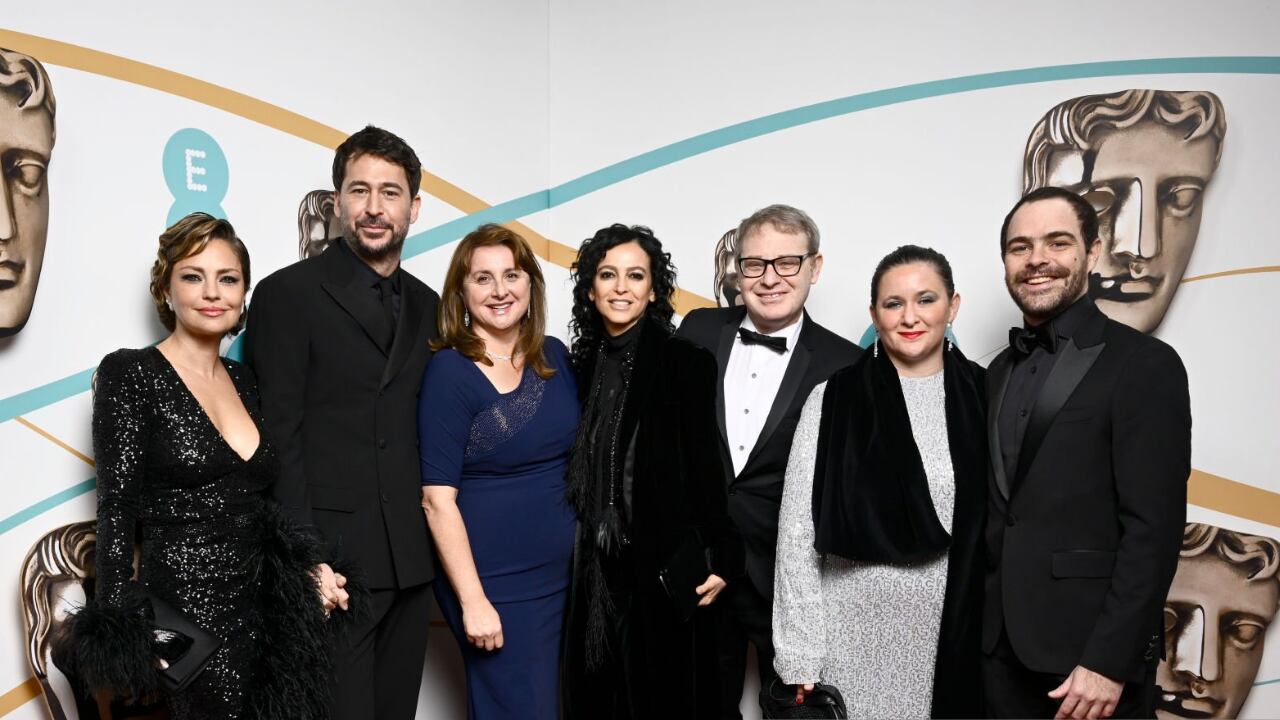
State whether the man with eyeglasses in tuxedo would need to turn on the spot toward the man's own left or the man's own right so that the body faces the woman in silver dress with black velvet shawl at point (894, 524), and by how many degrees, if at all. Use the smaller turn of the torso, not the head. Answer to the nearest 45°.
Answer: approximately 45° to the man's own left

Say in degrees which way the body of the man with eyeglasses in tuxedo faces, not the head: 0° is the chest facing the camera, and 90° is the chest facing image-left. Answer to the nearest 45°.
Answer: approximately 0°

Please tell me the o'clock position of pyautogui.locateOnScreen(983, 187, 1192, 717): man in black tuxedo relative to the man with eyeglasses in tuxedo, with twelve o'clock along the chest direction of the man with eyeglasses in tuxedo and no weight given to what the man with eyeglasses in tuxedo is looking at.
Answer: The man in black tuxedo is roughly at 10 o'clock from the man with eyeglasses in tuxedo.

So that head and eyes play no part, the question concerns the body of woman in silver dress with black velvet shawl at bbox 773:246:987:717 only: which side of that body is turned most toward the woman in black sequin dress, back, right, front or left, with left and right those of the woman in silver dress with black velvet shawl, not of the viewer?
right

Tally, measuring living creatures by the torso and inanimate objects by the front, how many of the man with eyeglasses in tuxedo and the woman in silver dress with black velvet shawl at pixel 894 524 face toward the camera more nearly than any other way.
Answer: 2

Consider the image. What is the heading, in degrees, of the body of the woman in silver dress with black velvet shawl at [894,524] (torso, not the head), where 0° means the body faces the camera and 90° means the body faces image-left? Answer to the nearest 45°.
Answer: approximately 0°

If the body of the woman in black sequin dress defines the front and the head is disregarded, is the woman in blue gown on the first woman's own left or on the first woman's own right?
on the first woman's own left

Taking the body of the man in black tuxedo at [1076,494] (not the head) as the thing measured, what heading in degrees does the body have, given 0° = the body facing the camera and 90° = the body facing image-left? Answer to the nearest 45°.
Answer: approximately 45°

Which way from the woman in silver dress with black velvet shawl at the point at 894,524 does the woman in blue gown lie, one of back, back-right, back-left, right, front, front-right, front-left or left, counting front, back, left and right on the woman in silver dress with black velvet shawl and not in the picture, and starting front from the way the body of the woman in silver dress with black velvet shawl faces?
right
